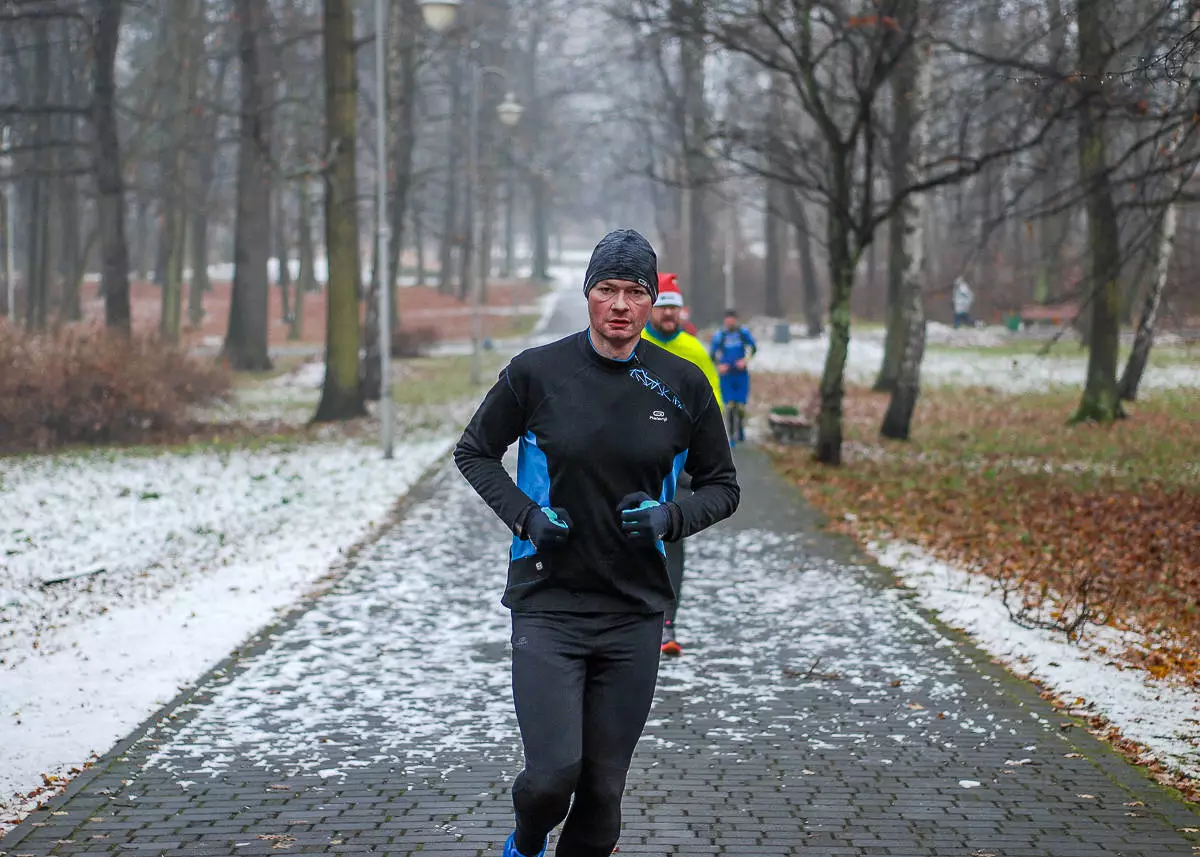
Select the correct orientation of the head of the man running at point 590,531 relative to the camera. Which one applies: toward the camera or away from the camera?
toward the camera

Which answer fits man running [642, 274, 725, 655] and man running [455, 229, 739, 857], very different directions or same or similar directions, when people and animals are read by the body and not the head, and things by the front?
same or similar directions

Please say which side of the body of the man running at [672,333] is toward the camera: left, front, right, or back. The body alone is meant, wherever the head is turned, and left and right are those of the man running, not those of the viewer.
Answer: front

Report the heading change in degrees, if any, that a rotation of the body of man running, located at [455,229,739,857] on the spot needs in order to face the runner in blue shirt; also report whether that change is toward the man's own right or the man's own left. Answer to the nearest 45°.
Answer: approximately 180°

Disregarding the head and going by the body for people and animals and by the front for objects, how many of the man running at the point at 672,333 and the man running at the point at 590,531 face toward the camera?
2

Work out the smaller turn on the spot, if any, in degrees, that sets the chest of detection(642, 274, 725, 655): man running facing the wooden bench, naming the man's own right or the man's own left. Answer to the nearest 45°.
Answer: approximately 180°

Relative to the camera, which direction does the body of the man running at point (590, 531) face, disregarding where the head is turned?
toward the camera

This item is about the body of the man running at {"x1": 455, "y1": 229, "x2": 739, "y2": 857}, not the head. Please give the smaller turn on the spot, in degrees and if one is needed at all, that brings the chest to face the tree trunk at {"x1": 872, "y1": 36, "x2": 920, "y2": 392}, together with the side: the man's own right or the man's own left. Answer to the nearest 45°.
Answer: approximately 180°

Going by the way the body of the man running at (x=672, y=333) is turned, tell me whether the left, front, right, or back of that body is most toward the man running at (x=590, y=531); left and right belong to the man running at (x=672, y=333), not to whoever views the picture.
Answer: front

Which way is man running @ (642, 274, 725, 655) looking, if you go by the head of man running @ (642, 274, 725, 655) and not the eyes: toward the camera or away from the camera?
toward the camera
